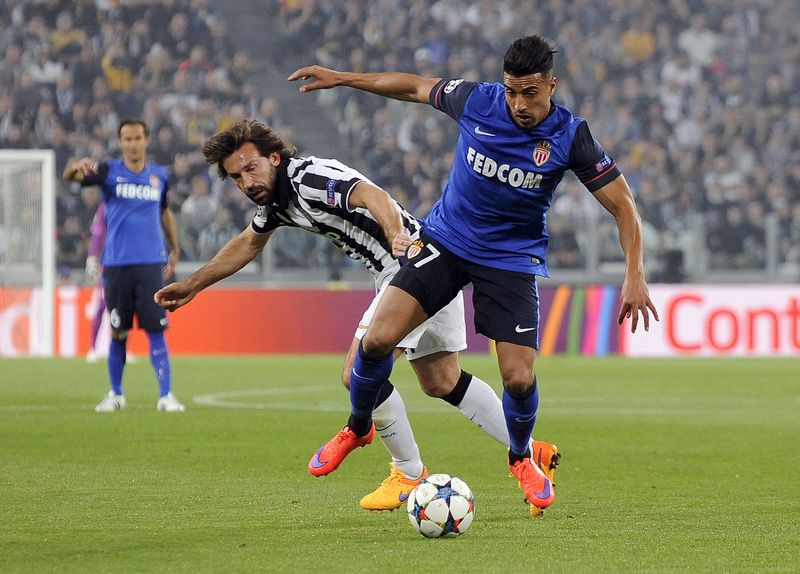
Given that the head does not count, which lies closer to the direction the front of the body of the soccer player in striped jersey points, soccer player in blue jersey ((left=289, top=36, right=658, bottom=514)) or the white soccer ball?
the white soccer ball

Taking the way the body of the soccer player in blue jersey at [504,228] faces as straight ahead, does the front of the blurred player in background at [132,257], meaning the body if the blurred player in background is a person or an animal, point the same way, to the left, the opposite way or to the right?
the same way

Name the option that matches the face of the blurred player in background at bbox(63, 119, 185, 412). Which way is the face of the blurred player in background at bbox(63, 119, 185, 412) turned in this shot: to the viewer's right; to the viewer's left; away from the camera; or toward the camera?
toward the camera

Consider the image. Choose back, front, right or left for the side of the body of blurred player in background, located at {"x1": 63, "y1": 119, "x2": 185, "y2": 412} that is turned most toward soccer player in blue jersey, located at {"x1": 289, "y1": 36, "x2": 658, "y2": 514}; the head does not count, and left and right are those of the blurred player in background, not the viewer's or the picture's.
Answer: front

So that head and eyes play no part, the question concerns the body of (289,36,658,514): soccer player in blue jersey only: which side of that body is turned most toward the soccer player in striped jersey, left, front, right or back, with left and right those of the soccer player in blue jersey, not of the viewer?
right

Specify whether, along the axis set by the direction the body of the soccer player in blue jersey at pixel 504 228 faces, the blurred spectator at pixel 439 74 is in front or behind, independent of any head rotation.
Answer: behind

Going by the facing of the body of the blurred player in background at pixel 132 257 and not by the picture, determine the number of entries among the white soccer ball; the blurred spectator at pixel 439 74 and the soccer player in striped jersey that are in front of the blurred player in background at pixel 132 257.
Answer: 2

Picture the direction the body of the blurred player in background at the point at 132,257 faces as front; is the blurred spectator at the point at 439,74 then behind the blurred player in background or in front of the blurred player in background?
behind

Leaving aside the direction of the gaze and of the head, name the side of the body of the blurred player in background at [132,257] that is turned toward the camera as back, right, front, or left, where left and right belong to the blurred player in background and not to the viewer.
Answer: front

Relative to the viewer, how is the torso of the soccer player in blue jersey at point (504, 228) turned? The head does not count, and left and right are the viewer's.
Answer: facing the viewer

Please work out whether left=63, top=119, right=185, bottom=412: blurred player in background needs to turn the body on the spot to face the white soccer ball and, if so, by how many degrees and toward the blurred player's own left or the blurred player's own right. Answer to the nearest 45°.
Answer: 0° — they already face it
